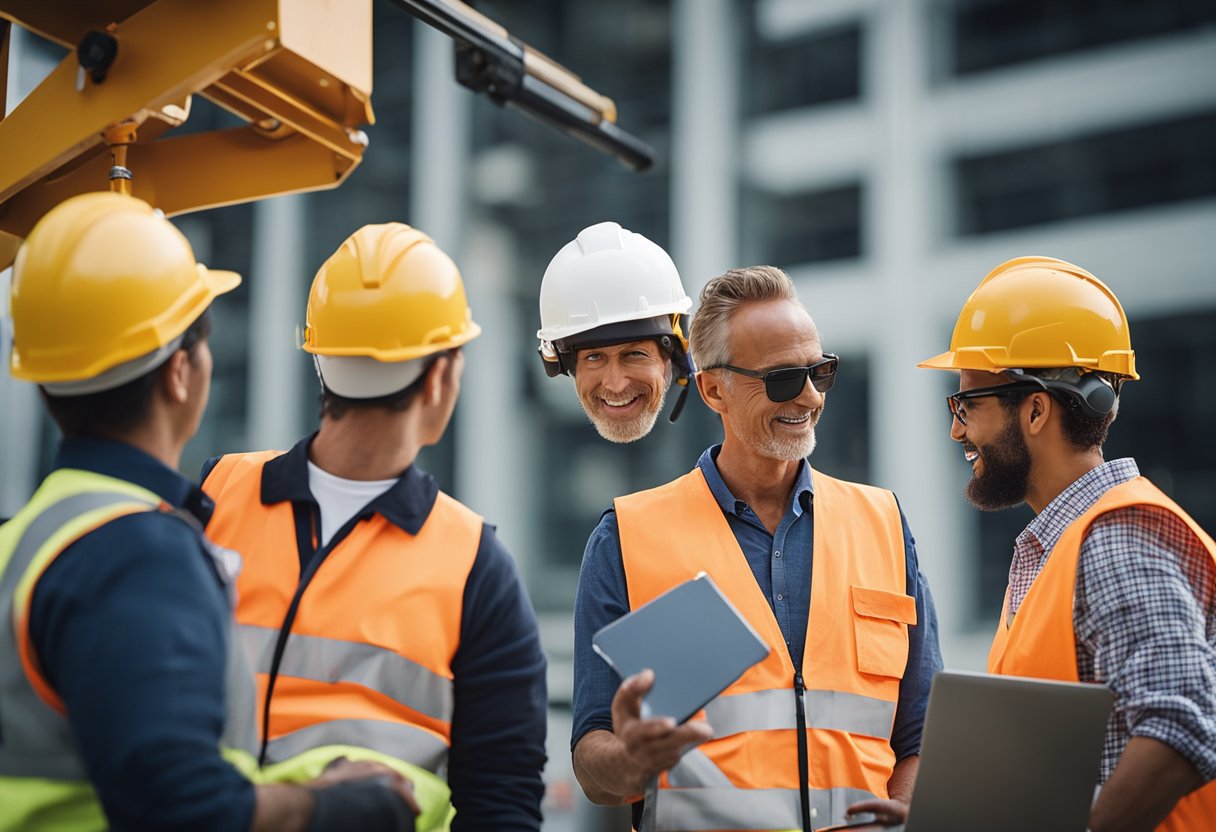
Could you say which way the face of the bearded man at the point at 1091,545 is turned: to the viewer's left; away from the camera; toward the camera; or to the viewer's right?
to the viewer's left

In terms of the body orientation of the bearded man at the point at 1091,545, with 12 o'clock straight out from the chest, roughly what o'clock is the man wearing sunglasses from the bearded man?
The man wearing sunglasses is roughly at 12 o'clock from the bearded man.

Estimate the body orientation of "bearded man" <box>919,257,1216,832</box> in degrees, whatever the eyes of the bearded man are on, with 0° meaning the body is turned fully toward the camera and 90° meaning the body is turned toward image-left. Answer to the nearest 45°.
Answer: approximately 90°

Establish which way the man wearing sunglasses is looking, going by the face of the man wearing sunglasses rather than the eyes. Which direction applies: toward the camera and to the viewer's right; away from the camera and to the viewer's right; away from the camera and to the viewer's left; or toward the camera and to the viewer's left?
toward the camera and to the viewer's right

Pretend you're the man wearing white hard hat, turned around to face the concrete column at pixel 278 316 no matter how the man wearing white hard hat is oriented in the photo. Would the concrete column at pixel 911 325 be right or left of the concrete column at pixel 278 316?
right

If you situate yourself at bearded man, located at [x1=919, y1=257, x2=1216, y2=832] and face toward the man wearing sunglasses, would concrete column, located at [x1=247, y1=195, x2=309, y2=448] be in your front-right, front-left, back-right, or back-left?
front-right
